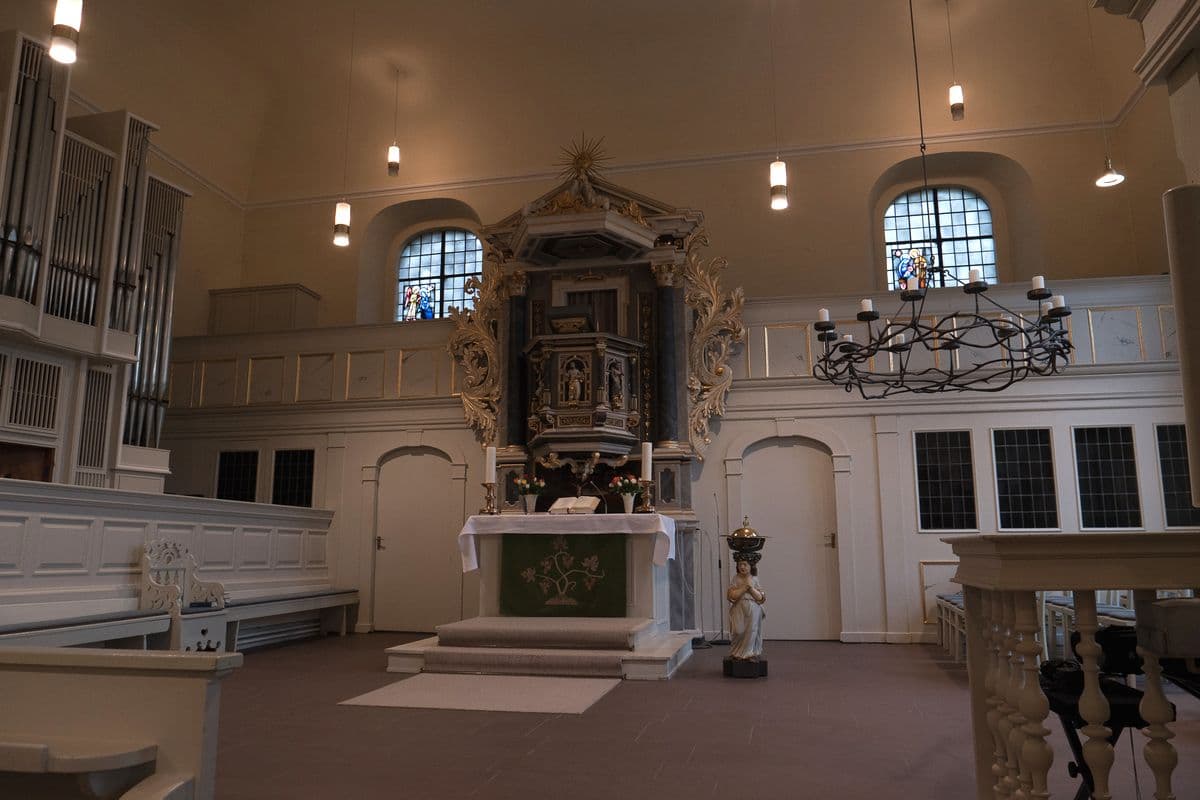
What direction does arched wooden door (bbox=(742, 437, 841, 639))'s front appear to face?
toward the camera

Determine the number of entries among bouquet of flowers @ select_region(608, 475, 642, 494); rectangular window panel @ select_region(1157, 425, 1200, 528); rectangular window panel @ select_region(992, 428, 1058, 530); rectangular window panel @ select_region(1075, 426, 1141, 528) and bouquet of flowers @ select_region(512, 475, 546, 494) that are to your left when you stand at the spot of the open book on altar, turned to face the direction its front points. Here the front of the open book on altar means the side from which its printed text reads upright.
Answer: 4

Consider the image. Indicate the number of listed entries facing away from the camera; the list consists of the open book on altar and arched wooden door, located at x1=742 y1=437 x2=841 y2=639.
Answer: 0

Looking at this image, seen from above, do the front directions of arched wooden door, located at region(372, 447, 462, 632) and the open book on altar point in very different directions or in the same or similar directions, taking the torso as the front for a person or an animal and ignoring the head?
same or similar directions

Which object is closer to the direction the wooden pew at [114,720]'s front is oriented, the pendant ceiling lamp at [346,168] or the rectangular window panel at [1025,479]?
the pendant ceiling lamp

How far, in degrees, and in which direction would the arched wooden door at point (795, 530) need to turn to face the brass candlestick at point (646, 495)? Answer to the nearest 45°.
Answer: approximately 45° to its right

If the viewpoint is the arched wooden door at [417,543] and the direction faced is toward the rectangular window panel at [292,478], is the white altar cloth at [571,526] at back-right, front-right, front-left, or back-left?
back-left

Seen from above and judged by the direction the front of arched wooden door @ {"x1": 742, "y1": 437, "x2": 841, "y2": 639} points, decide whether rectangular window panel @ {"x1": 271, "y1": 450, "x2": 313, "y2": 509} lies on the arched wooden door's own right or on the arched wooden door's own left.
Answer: on the arched wooden door's own right

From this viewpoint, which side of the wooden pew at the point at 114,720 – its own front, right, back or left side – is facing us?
back

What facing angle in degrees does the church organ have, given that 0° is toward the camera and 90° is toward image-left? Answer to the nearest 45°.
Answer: approximately 315°

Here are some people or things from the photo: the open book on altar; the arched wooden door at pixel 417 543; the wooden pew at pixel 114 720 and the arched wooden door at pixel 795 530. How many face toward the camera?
3

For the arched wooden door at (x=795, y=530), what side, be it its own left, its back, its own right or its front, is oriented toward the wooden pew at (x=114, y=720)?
front

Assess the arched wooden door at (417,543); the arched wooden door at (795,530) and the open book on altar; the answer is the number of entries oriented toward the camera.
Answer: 3

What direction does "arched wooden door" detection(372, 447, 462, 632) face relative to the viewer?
toward the camera

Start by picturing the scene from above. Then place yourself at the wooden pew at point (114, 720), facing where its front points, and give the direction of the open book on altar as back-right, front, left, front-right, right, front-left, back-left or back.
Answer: front-right

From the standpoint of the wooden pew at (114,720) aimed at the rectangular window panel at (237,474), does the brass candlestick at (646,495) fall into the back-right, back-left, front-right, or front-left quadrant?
front-right
